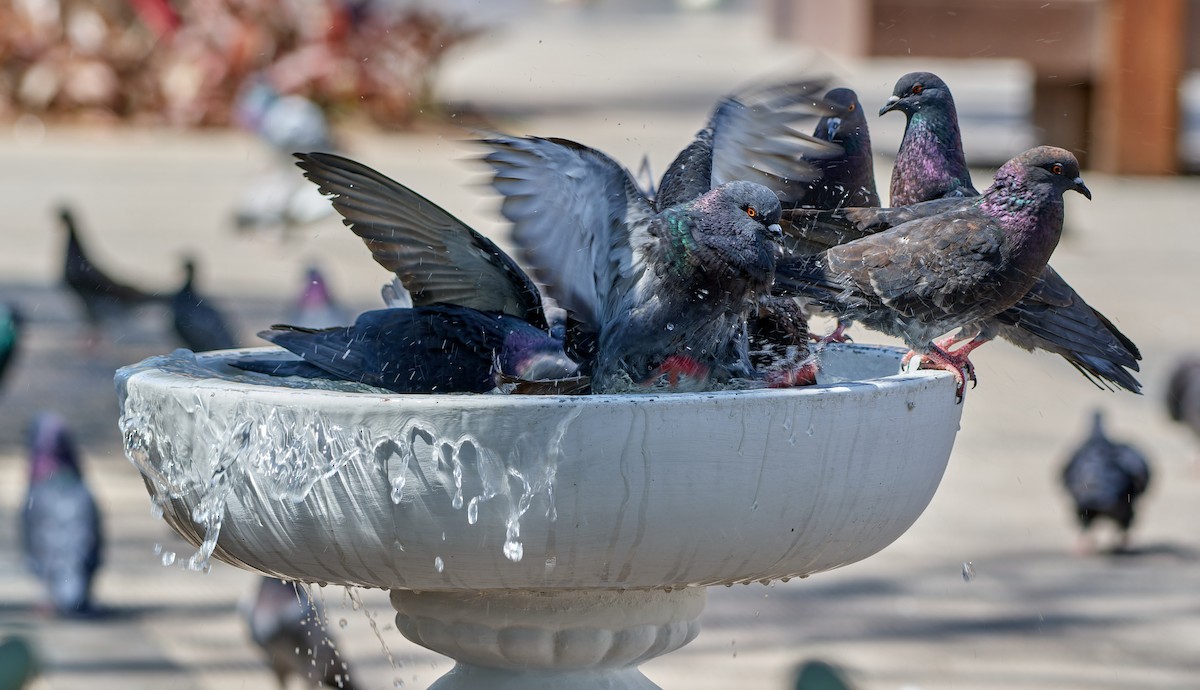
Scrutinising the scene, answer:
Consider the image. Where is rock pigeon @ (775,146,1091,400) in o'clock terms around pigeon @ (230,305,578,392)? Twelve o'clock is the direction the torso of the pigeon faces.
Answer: The rock pigeon is roughly at 12 o'clock from the pigeon.

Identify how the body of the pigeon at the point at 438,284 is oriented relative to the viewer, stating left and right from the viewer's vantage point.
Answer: facing to the right of the viewer

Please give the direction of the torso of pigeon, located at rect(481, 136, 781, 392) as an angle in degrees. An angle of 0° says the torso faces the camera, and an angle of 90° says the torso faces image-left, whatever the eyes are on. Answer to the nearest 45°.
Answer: approximately 315°

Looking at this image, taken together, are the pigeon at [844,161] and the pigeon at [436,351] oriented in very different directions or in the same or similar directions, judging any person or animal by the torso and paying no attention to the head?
very different directions

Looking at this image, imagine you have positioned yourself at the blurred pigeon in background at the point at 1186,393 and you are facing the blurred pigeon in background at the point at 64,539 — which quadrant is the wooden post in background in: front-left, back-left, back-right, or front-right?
back-right

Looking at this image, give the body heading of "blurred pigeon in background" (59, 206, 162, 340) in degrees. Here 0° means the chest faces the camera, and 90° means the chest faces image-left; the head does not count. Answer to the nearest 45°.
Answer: approximately 90°
